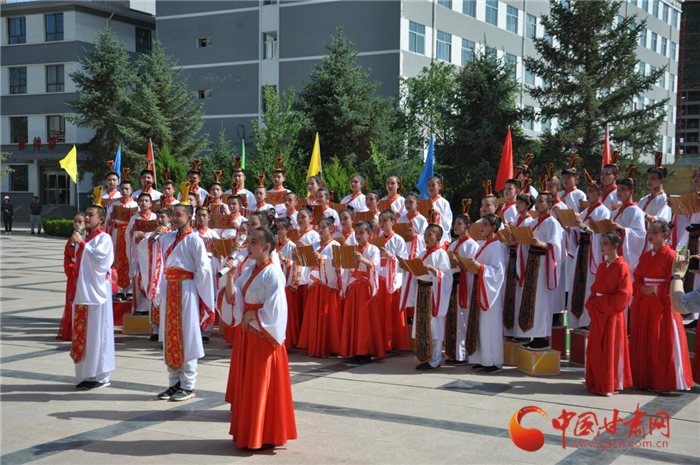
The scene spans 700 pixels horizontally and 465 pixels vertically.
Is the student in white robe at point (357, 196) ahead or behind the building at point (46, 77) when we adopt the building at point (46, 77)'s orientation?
ahead

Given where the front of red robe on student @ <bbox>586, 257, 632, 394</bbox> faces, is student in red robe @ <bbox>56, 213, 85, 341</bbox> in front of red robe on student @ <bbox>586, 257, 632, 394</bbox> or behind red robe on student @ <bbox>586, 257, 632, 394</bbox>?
in front

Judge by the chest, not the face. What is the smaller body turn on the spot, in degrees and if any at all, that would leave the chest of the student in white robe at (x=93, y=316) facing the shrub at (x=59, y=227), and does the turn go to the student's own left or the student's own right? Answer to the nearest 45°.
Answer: approximately 135° to the student's own right

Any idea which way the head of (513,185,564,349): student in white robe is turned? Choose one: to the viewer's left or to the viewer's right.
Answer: to the viewer's left

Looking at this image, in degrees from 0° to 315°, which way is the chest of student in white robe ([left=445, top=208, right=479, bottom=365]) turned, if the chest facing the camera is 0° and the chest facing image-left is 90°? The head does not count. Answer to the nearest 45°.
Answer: approximately 45°

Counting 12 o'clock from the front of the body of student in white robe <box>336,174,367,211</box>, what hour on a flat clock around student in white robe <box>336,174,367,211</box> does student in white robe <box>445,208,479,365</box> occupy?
student in white robe <box>445,208,479,365</box> is roughly at 10 o'clock from student in white robe <box>336,174,367,211</box>.

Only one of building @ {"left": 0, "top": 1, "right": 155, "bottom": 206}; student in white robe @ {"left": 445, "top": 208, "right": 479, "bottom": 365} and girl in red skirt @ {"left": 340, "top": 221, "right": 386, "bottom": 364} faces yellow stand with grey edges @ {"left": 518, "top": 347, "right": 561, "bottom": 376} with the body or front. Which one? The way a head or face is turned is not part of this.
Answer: the building

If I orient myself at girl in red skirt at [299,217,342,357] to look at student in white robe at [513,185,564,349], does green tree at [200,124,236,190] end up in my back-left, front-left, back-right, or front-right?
back-left

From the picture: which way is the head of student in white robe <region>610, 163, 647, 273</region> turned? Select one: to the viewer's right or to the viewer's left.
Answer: to the viewer's left

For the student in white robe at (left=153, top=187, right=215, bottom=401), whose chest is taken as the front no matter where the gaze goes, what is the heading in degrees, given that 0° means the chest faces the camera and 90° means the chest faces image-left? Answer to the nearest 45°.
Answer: approximately 45°

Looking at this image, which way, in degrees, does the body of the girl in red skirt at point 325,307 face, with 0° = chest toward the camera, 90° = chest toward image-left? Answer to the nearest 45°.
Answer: approximately 45°

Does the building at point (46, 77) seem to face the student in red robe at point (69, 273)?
yes
